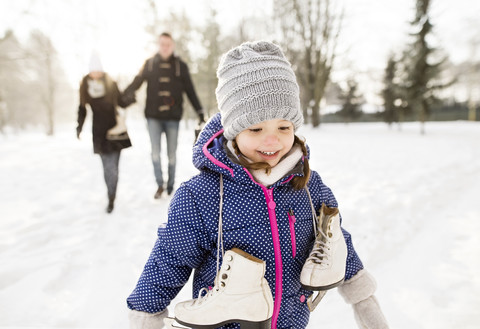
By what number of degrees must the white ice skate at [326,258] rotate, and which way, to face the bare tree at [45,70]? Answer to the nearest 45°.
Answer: approximately 90° to its right

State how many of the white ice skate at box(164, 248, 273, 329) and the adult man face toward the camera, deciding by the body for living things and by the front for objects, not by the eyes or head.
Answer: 1

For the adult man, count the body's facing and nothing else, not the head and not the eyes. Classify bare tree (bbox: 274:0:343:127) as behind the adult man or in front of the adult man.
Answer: behind

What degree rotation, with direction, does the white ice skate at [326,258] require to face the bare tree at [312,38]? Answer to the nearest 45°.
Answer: approximately 135° to its right

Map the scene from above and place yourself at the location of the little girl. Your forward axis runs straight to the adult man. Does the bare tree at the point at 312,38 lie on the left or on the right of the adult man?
right

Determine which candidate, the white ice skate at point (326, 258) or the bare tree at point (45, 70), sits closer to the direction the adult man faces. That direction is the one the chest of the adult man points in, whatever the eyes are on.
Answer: the white ice skate

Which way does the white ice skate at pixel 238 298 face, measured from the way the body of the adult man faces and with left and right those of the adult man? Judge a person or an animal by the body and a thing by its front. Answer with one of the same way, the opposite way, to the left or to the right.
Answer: to the right

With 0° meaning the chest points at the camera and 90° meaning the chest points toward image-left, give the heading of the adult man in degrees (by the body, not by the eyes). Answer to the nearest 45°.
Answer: approximately 0°

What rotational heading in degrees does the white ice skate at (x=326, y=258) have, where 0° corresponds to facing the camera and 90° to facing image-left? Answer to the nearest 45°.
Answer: approximately 45°

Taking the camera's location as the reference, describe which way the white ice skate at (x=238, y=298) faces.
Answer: facing to the left of the viewer
